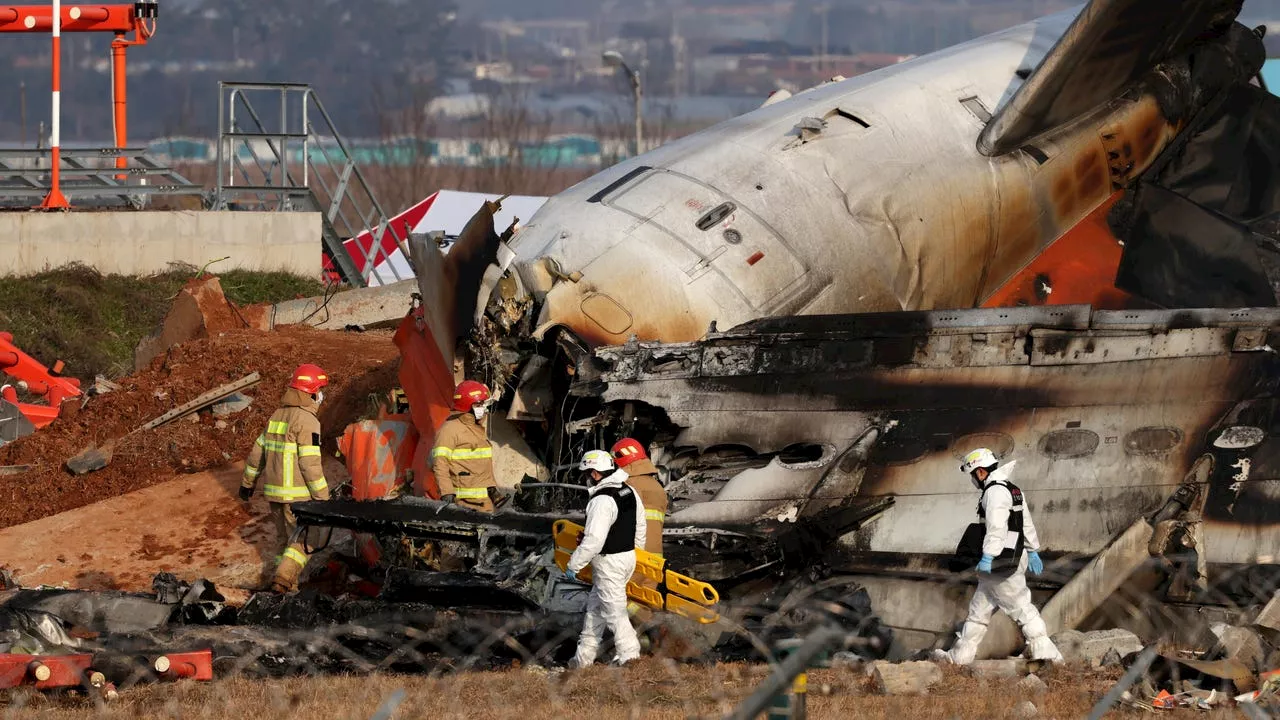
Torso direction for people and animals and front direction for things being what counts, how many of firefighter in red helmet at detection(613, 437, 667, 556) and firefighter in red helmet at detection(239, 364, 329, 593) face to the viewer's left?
1

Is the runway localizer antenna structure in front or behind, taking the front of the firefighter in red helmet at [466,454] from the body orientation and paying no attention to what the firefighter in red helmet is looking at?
behind

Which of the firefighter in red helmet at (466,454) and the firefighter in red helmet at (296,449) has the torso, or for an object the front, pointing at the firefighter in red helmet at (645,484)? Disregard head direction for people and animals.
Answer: the firefighter in red helmet at (466,454)

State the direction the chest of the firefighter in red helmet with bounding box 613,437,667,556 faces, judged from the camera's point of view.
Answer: to the viewer's left

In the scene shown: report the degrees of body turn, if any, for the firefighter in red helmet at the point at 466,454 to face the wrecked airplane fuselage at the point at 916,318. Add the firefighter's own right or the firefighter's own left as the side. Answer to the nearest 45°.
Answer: approximately 45° to the firefighter's own left

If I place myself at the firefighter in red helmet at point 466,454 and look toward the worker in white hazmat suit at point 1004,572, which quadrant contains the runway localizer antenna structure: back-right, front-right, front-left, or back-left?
back-left

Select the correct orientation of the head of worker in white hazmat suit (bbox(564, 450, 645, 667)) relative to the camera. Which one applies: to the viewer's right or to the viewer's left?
to the viewer's left

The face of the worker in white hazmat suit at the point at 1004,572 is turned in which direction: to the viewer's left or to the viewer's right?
to the viewer's left
